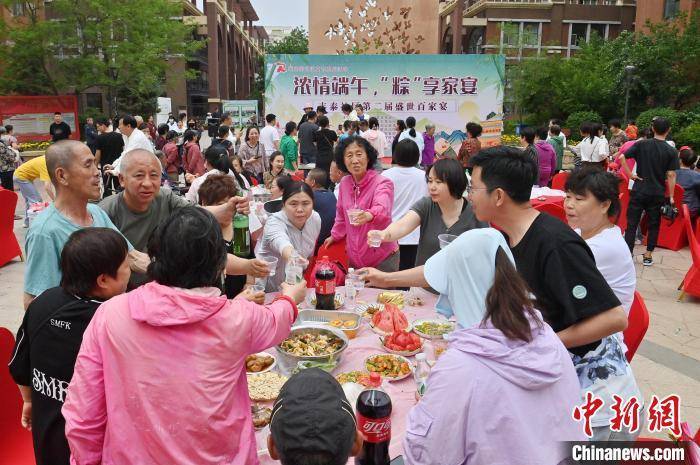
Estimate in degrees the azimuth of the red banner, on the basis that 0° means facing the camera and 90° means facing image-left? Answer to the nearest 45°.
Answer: approximately 0°

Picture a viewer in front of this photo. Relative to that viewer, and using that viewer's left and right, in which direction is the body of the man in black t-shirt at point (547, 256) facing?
facing to the left of the viewer

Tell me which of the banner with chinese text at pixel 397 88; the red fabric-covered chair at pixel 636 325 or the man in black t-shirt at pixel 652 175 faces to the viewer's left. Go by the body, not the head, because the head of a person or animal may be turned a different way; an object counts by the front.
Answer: the red fabric-covered chair

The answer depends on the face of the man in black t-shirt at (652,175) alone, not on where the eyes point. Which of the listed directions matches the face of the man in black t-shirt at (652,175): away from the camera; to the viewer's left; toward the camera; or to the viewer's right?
away from the camera

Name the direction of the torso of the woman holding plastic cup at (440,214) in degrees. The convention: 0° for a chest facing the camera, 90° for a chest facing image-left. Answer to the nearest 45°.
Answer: approximately 45°

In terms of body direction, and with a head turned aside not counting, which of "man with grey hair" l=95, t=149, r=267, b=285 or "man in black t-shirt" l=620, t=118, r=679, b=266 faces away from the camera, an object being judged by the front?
the man in black t-shirt

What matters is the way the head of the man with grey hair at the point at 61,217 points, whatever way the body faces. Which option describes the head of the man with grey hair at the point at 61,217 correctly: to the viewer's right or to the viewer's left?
to the viewer's right

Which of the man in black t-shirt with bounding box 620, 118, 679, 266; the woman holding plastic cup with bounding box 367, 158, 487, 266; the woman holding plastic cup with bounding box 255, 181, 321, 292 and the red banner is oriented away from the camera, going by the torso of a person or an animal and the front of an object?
the man in black t-shirt
